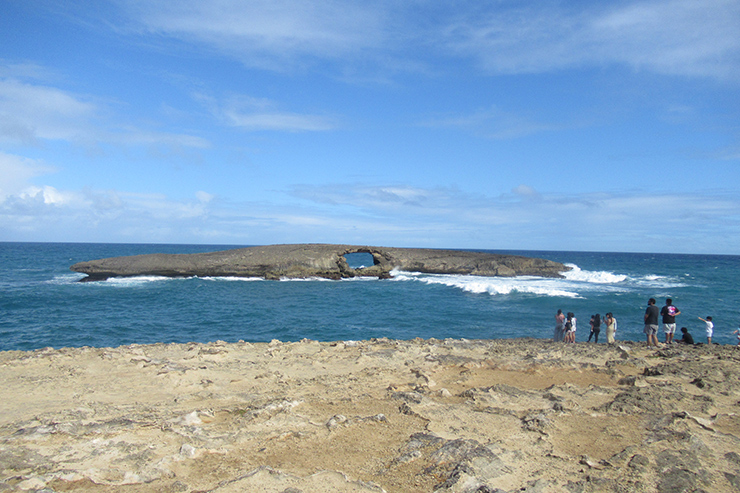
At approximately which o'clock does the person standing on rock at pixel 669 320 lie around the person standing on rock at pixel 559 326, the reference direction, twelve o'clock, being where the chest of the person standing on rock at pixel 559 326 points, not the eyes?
the person standing on rock at pixel 669 320 is roughly at 3 o'clock from the person standing on rock at pixel 559 326.

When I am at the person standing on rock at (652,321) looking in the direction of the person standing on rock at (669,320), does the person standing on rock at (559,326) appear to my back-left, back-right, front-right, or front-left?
back-left

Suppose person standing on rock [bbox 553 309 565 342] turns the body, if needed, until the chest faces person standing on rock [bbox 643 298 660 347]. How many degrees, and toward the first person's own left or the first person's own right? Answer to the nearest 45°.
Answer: approximately 90° to the first person's own right

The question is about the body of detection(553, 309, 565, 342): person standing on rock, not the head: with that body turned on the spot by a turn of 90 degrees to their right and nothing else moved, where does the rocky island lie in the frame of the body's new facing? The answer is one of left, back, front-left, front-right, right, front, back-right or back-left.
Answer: back-left

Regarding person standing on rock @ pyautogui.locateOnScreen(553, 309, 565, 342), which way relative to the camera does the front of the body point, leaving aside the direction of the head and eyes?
away from the camera
